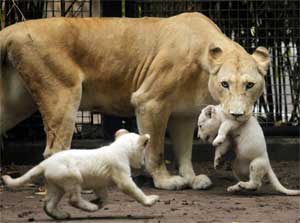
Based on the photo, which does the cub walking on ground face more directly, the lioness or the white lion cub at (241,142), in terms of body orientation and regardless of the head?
the white lion cub

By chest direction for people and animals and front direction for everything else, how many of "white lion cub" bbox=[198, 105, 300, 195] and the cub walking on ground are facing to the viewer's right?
1

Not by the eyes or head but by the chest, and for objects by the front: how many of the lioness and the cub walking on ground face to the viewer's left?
0

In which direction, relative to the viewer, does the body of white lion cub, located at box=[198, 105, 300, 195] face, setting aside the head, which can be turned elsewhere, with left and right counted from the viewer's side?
facing to the left of the viewer

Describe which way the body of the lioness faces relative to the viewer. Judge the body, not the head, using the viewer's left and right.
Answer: facing to the right of the viewer

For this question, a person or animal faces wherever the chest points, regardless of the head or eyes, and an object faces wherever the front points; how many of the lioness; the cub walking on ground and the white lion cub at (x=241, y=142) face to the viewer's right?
2

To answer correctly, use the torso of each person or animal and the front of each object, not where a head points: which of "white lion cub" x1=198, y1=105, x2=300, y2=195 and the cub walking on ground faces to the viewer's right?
the cub walking on ground

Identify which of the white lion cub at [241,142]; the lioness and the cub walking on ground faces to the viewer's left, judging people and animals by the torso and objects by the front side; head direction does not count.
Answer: the white lion cub

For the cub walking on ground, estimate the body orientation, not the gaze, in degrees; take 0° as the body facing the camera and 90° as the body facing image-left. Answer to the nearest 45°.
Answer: approximately 270°
